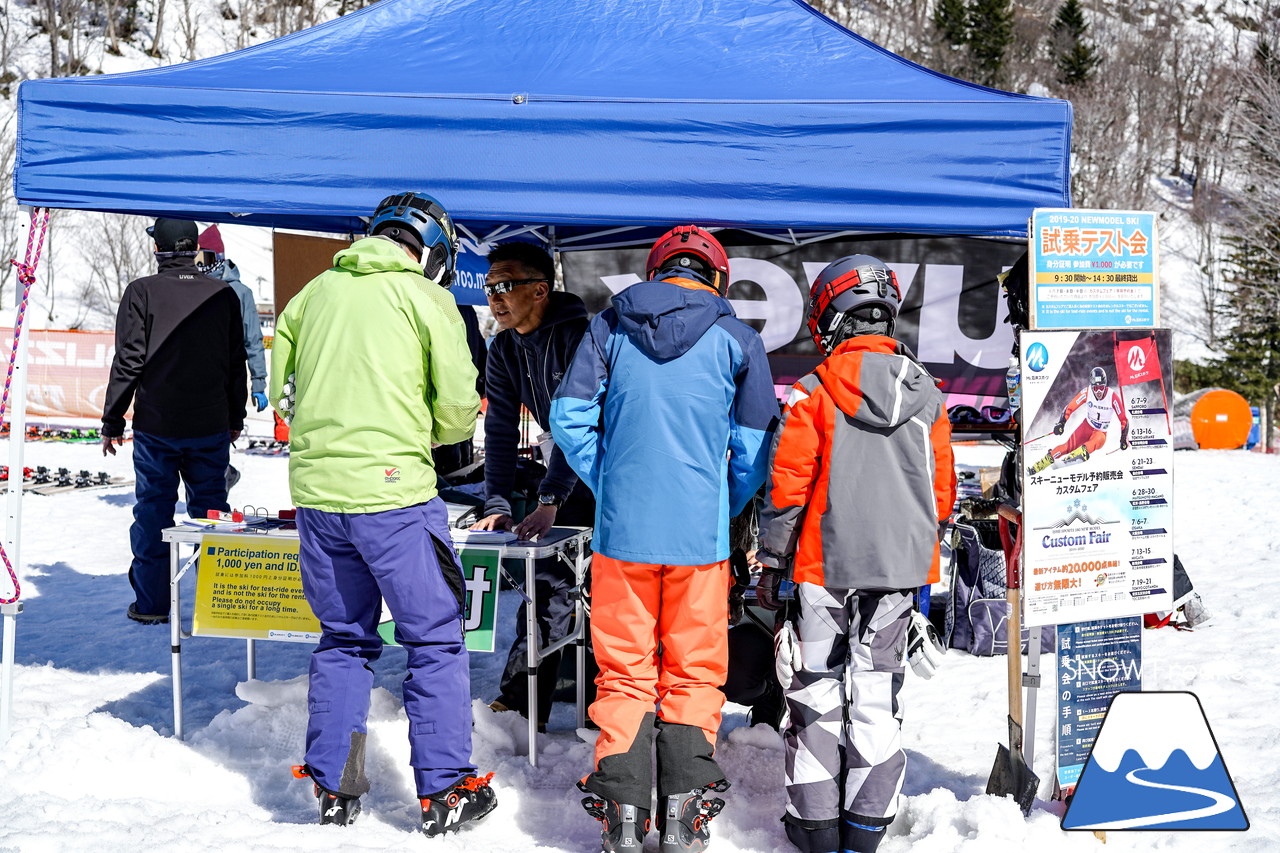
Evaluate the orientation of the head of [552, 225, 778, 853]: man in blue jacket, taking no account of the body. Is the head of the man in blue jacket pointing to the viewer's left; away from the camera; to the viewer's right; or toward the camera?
away from the camera

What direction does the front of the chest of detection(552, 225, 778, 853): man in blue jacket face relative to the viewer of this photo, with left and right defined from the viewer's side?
facing away from the viewer

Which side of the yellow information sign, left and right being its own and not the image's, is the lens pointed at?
front

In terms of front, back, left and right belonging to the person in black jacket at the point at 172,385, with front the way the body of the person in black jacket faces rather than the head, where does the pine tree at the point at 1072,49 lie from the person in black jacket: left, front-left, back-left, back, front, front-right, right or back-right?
front-right

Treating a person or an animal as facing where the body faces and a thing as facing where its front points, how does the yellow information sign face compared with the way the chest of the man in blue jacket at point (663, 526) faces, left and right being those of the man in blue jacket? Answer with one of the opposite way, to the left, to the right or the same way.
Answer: the opposite way

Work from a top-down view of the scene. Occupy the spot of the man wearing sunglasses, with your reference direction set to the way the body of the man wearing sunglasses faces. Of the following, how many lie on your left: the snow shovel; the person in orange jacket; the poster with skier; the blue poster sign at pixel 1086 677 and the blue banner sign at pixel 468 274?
4

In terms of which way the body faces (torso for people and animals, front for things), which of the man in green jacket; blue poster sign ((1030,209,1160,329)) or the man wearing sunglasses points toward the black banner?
the man in green jacket

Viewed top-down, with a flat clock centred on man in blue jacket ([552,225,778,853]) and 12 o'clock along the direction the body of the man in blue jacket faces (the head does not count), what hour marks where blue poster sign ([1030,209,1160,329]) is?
The blue poster sign is roughly at 3 o'clock from the man in blue jacket.

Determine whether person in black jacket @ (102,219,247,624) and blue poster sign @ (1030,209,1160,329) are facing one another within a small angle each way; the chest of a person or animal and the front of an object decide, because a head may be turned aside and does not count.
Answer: no

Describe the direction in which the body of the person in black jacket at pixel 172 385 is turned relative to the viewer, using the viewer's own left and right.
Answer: facing away from the viewer

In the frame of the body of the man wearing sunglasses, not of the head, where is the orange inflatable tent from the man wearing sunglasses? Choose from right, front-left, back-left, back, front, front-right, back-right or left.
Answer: back

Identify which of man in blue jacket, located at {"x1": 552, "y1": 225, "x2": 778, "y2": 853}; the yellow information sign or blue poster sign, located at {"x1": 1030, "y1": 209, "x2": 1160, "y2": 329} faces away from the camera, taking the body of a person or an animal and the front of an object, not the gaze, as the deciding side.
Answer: the man in blue jacket

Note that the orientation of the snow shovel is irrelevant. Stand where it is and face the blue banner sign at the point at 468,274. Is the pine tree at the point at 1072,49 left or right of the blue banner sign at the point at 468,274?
right

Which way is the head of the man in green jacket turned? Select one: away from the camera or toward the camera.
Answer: away from the camera

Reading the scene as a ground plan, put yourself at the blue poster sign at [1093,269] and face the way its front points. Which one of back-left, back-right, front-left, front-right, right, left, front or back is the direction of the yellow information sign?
right
